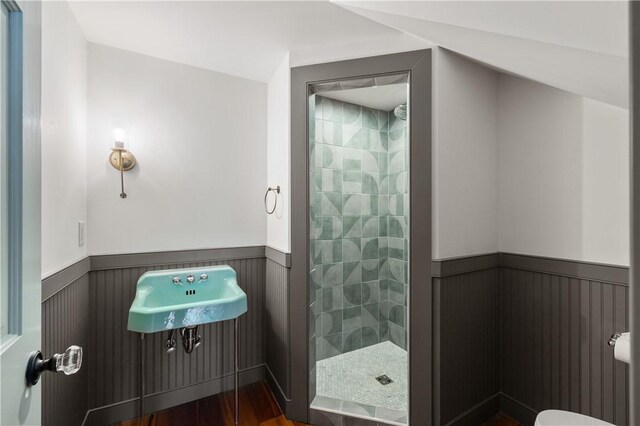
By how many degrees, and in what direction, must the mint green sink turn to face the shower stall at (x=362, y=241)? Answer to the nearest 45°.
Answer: approximately 90° to its left

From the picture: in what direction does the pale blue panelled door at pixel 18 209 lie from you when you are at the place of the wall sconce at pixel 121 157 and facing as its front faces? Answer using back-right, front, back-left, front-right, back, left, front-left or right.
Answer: front

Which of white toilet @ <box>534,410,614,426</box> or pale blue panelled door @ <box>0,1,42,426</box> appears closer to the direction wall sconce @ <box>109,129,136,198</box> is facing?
the pale blue panelled door

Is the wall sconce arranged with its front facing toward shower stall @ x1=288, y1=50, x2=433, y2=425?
no

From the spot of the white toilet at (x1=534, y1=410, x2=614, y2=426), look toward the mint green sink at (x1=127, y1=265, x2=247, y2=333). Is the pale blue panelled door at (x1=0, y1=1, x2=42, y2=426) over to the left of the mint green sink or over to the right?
left

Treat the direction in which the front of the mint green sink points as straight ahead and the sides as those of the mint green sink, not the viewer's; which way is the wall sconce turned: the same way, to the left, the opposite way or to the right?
the same way

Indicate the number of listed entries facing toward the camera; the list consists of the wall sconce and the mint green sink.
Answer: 2

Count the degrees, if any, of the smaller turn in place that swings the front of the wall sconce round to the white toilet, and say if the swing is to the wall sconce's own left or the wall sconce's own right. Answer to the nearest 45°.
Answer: approximately 45° to the wall sconce's own left

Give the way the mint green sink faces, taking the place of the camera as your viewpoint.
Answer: facing the viewer
